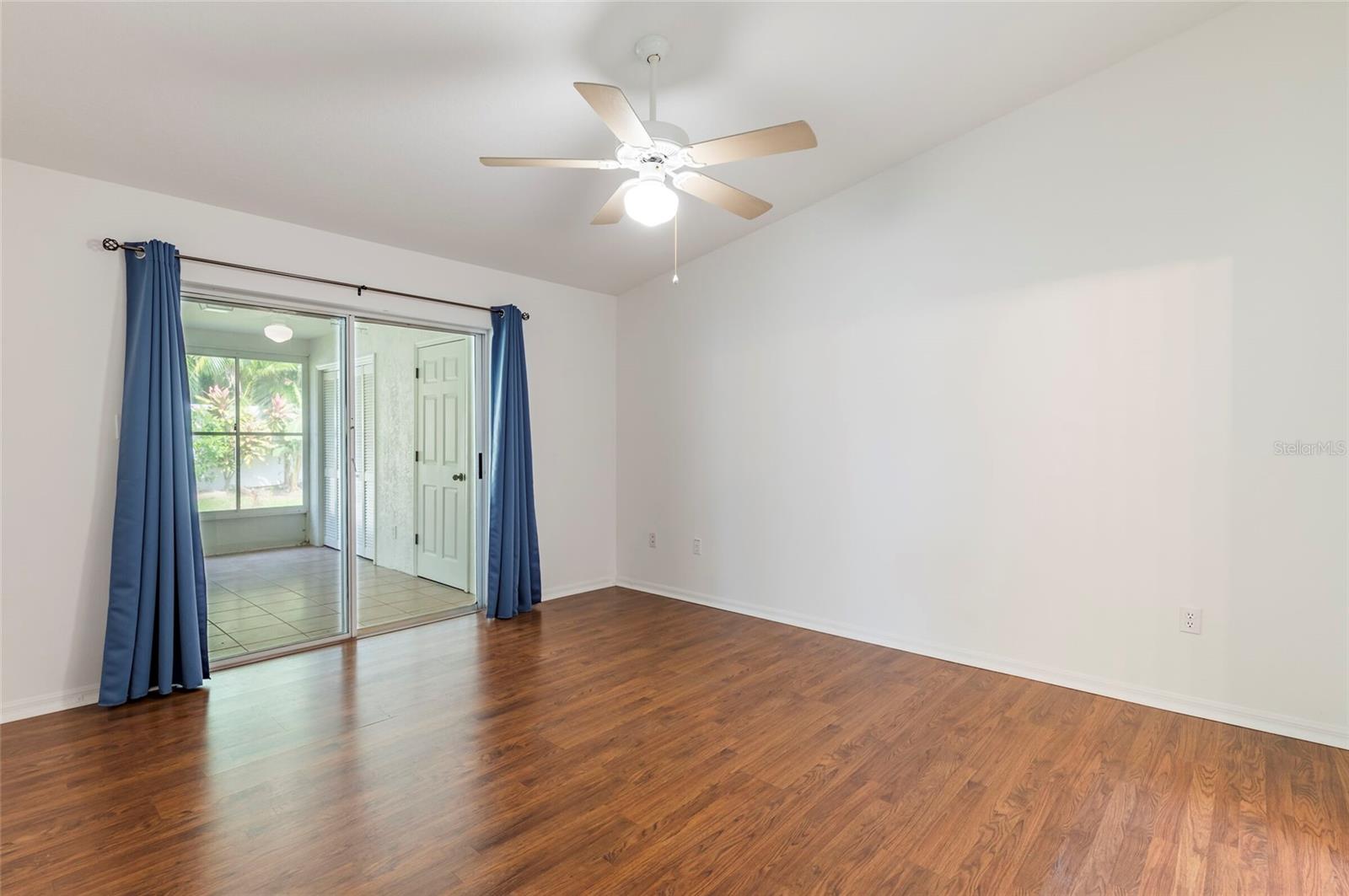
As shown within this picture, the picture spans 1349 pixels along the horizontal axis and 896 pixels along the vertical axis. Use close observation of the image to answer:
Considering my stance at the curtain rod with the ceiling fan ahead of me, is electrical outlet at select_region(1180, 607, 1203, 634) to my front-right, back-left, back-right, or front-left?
front-left

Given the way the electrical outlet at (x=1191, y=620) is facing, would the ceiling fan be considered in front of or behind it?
in front

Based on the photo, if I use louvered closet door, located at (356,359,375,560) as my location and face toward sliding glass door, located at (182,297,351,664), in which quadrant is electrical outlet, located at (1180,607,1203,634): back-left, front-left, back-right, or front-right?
front-left

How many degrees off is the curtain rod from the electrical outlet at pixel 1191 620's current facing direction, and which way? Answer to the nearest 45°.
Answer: approximately 45° to its right

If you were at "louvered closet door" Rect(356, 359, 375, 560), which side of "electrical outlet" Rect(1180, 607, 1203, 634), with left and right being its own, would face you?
right

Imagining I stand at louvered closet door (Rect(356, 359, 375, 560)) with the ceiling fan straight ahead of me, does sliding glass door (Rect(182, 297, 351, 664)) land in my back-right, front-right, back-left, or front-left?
front-right

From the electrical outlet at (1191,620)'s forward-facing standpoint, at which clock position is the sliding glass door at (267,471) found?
The sliding glass door is roughly at 2 o'clock from the electrical outlet.

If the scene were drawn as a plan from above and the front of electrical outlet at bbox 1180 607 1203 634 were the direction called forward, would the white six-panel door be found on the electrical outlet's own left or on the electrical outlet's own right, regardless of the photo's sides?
on the electrical outlet's own right

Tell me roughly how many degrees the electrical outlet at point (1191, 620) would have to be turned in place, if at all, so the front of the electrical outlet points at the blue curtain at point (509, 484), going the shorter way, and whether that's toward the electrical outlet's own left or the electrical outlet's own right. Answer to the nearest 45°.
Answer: approximately 90° to the electrical outlet's own right

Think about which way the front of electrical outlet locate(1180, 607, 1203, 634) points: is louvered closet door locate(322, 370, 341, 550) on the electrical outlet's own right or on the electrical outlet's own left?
on the electrical outlet's own right

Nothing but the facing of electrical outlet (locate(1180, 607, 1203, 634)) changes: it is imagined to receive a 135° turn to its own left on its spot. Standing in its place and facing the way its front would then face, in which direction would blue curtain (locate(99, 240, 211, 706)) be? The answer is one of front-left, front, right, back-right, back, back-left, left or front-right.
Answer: back

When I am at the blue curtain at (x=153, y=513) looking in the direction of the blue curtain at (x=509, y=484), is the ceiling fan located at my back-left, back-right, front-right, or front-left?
front-right

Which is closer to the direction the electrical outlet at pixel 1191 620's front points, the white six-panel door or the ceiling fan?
the ceiling fan

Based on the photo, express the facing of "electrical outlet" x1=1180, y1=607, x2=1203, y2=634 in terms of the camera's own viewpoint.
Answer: facing the viewer
